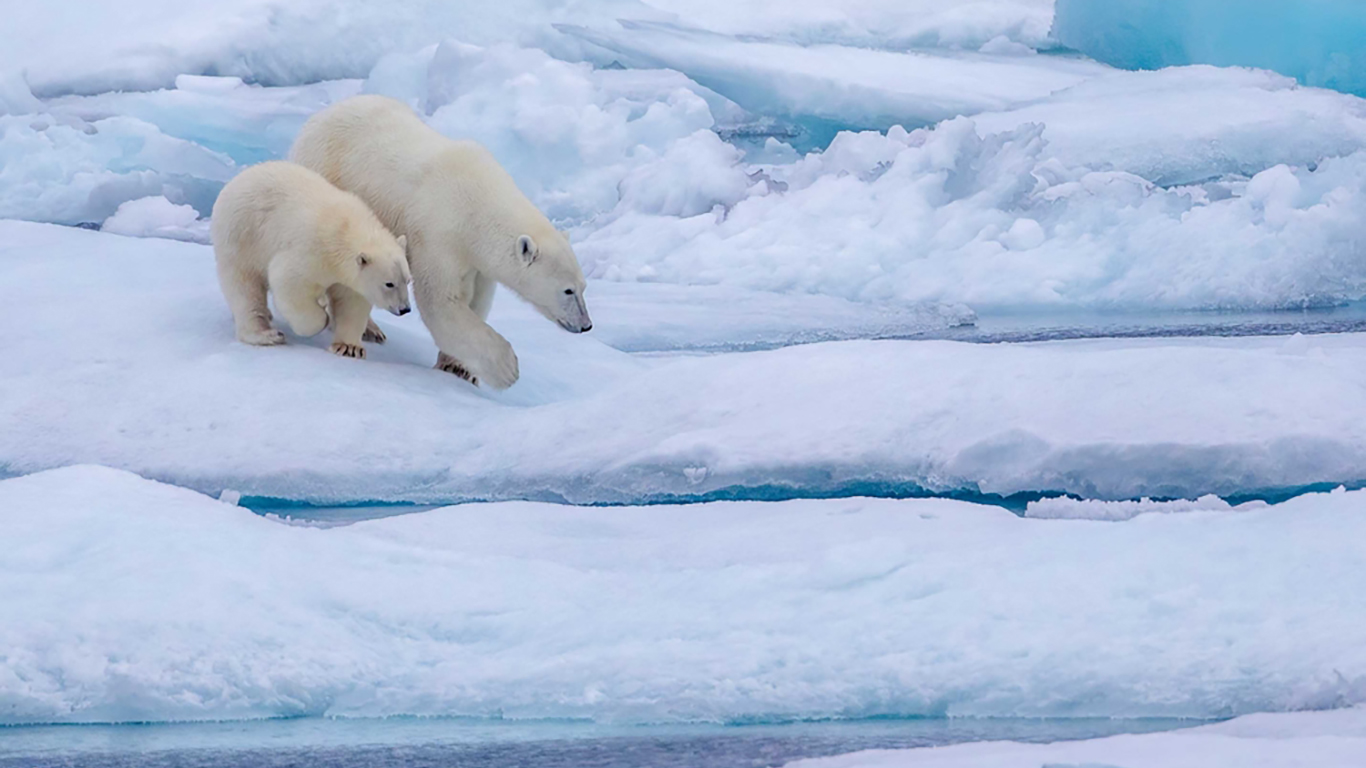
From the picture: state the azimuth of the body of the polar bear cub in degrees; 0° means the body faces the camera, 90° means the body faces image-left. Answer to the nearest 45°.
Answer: approximately 315°
